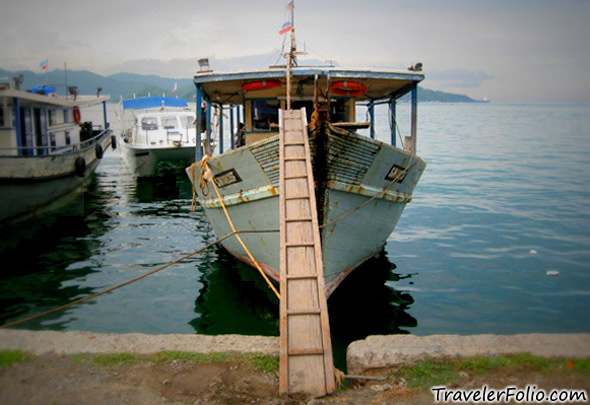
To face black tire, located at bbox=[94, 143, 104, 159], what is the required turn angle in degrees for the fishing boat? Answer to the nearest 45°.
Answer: approximately 135° to its right

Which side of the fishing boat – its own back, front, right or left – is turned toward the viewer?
front

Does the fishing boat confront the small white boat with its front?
no

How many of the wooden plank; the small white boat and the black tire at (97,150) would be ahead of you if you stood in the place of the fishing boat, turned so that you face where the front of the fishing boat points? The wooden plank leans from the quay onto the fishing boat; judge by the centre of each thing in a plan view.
1

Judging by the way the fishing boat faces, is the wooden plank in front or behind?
in front

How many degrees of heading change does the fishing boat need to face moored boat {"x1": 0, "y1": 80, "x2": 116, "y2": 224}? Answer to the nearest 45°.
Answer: approximately 135° to its right

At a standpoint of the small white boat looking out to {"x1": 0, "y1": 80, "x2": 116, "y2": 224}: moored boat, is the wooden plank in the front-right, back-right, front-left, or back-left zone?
front-left
